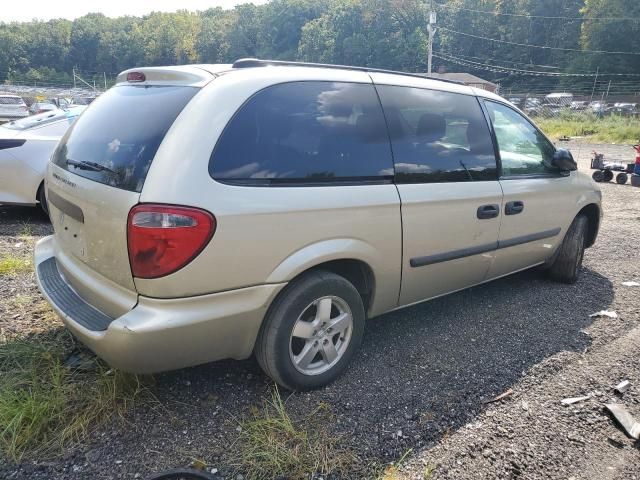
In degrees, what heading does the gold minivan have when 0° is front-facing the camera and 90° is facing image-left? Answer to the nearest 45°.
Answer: approximately 225°

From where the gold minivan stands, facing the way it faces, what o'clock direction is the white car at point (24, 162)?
The white car is roughly at 9 o'clock from the gold minivan.

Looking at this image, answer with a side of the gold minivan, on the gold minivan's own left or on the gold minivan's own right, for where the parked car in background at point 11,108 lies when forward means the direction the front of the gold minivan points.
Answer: on the gold minivan's own left

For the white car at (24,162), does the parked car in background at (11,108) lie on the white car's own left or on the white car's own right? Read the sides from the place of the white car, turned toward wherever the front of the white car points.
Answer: on the white car's own left

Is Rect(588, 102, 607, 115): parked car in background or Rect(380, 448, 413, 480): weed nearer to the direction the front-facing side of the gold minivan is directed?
the parked car in background

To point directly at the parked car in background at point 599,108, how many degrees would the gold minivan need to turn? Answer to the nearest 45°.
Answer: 0° — it already faces it

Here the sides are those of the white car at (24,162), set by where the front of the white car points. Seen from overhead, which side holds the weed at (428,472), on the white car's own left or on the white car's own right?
on the white car's own right

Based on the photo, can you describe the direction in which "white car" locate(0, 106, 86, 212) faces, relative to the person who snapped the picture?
facing away from the viewer and to the right of the viewer

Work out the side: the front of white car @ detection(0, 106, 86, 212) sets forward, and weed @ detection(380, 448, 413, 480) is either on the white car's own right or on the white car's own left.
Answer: on the white car's own right

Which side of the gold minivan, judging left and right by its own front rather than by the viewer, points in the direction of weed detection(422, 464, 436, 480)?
right
